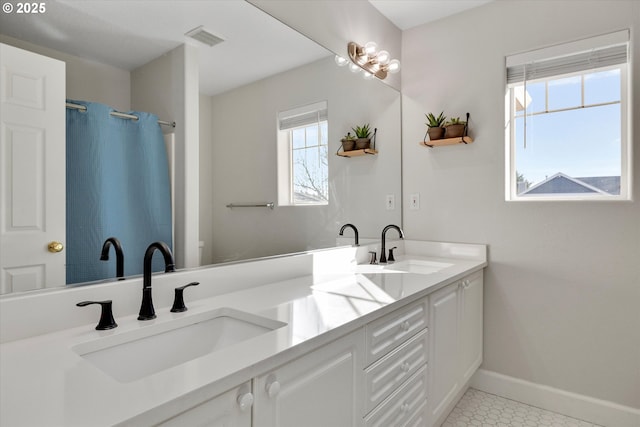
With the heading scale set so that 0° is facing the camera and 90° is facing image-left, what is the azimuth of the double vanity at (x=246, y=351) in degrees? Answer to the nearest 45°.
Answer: approximately 315°

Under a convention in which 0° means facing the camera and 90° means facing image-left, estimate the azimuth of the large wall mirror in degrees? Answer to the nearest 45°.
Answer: approximately 315°
